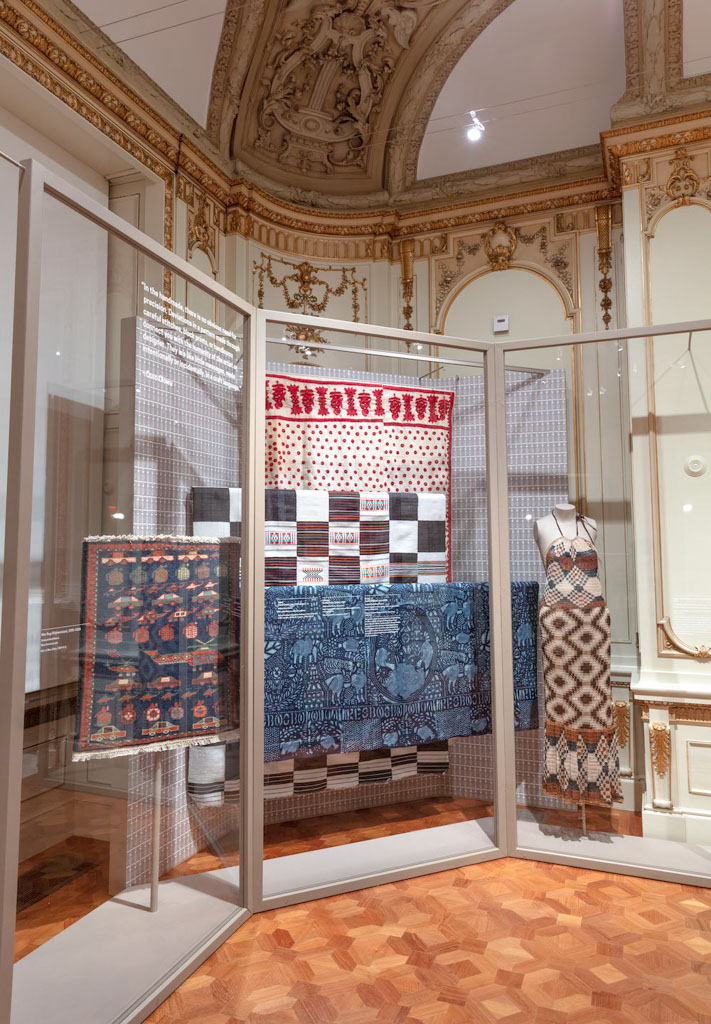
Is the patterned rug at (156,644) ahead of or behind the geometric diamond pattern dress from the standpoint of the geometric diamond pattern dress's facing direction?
ahead

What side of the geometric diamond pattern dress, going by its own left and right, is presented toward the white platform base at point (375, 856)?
right

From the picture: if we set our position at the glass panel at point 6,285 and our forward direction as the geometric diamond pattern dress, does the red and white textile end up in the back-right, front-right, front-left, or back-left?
front-left

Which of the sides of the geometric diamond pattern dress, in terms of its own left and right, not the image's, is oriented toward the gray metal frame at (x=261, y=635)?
right

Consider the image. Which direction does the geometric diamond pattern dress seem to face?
toward the camera

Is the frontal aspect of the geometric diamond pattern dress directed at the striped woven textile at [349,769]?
no

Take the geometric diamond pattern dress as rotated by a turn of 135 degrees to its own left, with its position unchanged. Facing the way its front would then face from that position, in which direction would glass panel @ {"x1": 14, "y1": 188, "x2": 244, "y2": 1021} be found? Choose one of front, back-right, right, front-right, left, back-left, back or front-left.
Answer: back

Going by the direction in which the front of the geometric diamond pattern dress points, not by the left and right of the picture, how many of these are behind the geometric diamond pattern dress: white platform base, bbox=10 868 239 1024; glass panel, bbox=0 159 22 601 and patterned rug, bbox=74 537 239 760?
0

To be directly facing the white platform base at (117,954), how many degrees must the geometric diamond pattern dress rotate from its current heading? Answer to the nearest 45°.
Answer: approximately 45° to its right

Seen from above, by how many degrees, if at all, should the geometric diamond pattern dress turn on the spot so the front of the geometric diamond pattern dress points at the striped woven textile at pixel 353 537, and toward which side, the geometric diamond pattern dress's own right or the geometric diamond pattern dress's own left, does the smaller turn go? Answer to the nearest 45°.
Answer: approximately 45° to the geometric diamond pattern dress's own right

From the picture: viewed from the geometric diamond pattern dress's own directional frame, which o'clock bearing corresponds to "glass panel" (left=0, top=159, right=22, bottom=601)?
The glass panel is roughly at 1 o'clock from the geometric diamond pattern dress.

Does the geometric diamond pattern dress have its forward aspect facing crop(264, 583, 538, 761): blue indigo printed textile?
no
